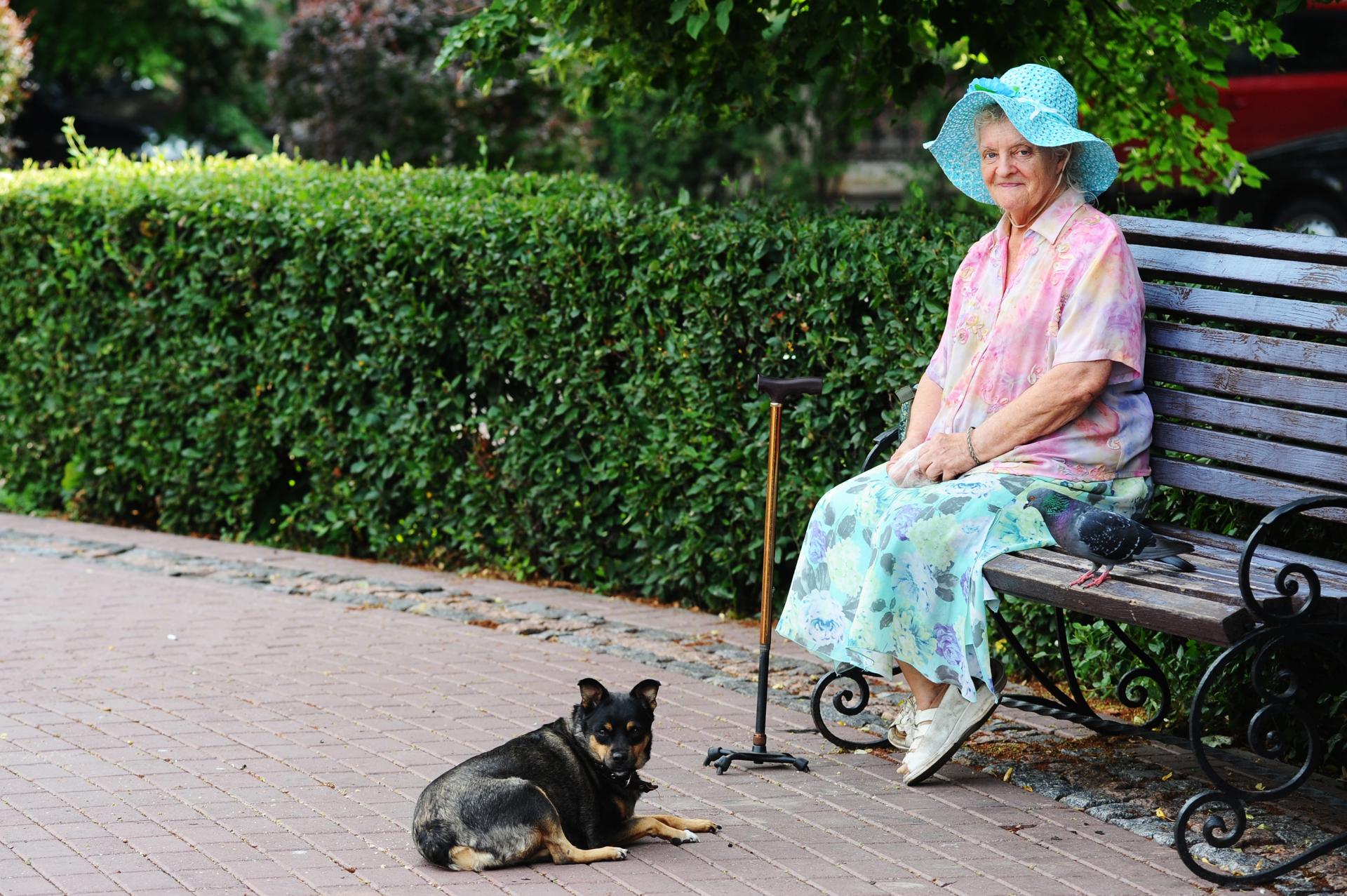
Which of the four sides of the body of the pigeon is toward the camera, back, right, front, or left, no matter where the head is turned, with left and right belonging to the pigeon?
left

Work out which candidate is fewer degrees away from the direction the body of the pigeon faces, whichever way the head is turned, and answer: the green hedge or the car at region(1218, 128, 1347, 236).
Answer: the green hedge

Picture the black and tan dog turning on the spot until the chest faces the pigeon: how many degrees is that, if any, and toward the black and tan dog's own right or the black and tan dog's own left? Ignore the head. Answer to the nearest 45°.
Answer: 0° — it already faces it

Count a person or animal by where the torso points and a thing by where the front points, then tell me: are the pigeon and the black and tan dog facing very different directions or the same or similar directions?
very different directions

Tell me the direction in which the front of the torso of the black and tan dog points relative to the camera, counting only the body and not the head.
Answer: to the viewer's right

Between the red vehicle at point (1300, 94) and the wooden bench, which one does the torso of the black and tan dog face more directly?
the wooden bench

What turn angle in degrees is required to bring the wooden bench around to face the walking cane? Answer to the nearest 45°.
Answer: approximately 45° to its right

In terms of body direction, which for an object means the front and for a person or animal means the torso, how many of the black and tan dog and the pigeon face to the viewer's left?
1

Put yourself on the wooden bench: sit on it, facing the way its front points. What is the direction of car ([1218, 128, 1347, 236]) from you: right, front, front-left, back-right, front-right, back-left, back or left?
back-right

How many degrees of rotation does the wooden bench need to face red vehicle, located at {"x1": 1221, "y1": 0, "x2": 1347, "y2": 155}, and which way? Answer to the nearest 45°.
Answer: approximately 135° to its right

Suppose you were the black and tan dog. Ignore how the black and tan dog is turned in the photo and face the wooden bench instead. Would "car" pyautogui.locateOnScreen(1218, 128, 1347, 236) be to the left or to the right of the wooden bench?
left
